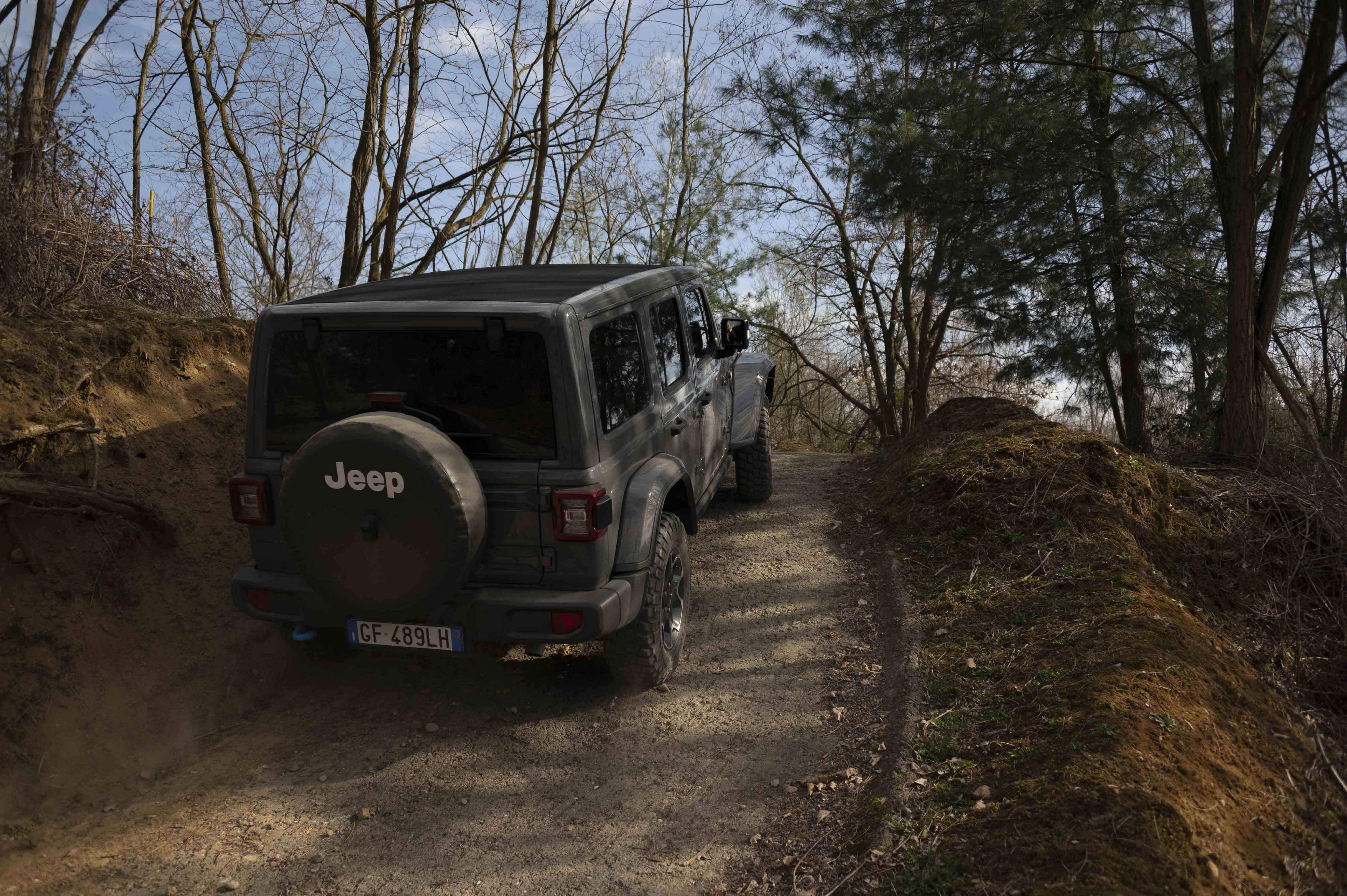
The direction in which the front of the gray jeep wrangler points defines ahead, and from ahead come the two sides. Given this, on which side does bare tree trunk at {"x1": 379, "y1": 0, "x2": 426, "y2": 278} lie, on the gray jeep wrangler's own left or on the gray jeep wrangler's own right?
on the gray jeep wrangler's own left

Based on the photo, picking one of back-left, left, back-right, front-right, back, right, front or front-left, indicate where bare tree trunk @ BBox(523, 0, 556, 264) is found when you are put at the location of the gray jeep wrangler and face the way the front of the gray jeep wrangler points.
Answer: front-left

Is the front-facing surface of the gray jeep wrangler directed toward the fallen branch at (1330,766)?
no

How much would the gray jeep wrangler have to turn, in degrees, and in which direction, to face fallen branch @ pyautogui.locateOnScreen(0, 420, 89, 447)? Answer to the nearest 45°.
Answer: approximately 90° to its left

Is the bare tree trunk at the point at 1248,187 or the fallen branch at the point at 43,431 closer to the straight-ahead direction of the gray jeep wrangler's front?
the bare tree trunk

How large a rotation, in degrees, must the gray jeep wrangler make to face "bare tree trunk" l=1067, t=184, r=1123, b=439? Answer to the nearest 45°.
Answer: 0° — it already faces it

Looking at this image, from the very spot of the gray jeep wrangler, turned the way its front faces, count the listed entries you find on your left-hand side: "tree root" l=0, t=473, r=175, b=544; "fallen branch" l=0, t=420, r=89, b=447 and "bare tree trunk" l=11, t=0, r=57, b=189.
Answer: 3

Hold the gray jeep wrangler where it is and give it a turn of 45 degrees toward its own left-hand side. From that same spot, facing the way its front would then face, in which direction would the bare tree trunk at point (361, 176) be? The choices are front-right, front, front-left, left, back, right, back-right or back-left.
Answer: front

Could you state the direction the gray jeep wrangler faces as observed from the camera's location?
facing away from the viewer and to the right of the viewer

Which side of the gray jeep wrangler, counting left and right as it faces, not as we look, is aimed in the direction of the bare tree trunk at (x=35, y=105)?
left

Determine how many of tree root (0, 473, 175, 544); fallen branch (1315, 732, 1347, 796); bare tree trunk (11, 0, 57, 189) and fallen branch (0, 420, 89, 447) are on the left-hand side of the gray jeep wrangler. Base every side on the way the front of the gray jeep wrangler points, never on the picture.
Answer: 3
